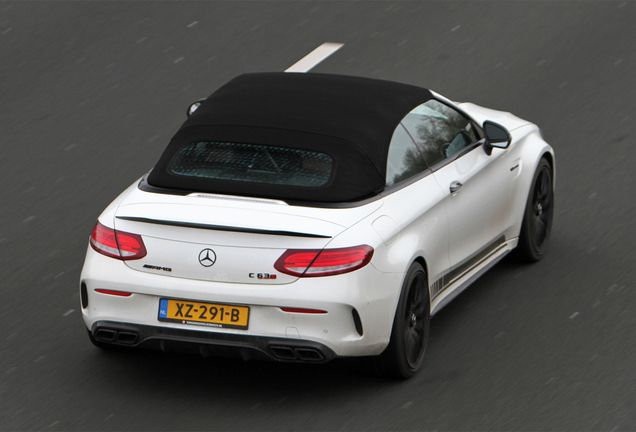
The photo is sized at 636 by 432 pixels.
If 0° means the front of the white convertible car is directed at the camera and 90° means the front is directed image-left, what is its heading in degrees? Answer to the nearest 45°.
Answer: approximately 225°
